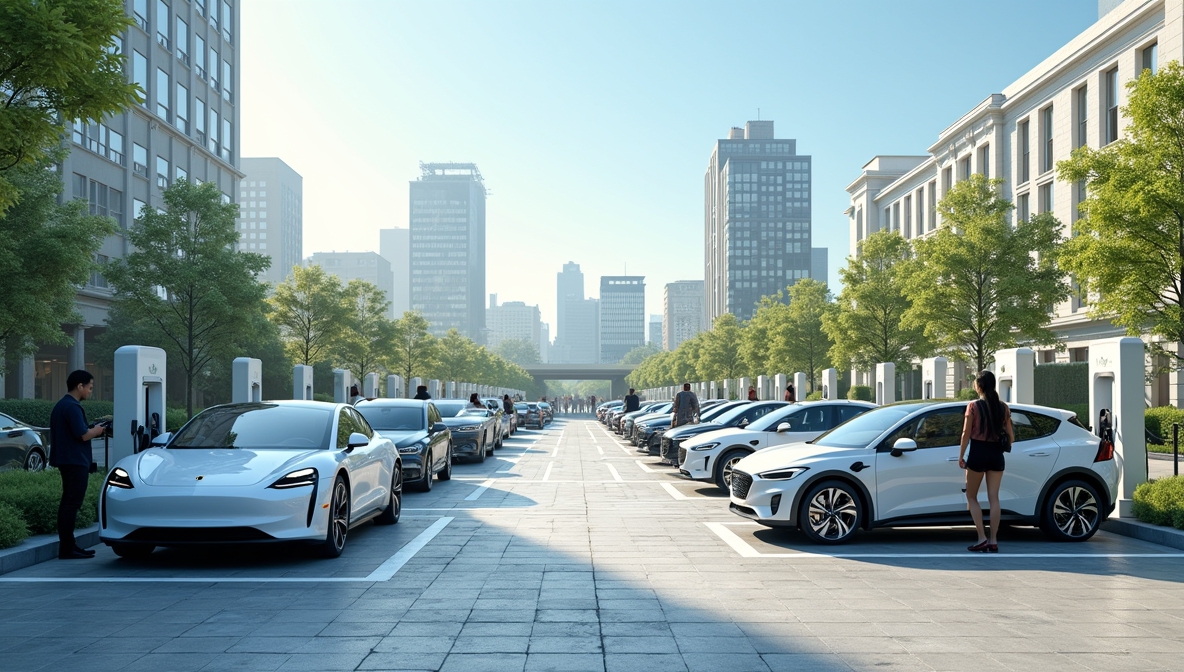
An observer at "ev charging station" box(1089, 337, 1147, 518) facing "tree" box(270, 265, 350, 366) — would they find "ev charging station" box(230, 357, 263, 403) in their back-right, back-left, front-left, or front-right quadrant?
front-left

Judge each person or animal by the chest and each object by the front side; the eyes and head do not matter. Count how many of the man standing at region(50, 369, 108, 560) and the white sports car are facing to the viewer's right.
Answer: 1

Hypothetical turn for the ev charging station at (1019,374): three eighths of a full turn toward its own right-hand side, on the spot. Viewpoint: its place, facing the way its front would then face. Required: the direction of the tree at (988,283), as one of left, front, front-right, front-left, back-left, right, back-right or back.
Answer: front

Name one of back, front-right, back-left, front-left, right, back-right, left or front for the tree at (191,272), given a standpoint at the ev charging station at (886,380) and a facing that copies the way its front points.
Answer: front-right

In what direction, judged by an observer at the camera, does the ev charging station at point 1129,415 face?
facing the viewer and to the left of the viewer

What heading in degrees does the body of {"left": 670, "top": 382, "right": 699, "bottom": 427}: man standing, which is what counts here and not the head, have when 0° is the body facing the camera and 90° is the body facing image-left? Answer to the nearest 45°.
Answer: approximately 180°

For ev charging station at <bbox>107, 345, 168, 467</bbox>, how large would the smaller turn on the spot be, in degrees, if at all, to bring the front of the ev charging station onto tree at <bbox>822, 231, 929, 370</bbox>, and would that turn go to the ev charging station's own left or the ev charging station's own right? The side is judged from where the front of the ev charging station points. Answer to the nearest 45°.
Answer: approximately 90° to the ev charging station's own left

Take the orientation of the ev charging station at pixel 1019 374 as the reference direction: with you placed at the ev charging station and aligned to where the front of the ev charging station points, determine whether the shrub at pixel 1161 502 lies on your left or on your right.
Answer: on your left

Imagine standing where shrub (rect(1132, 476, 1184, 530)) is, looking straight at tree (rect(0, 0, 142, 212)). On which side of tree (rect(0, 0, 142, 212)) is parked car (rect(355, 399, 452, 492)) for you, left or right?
right

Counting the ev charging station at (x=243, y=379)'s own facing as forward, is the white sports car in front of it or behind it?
in front

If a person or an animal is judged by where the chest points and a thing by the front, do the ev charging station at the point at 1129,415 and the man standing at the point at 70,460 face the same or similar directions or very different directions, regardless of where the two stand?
very different directions

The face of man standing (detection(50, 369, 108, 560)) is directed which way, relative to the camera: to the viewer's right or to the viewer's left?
to the viewer's right

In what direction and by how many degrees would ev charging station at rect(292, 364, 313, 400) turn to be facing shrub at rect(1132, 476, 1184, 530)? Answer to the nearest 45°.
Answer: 0° — it already faces it

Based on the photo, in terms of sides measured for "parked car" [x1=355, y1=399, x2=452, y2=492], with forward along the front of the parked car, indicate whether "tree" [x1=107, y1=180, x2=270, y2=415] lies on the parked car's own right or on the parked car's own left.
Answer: on the parked car's own right

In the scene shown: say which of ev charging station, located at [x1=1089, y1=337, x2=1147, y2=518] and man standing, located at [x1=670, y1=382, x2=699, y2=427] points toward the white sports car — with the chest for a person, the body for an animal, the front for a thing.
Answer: the ev charging station
